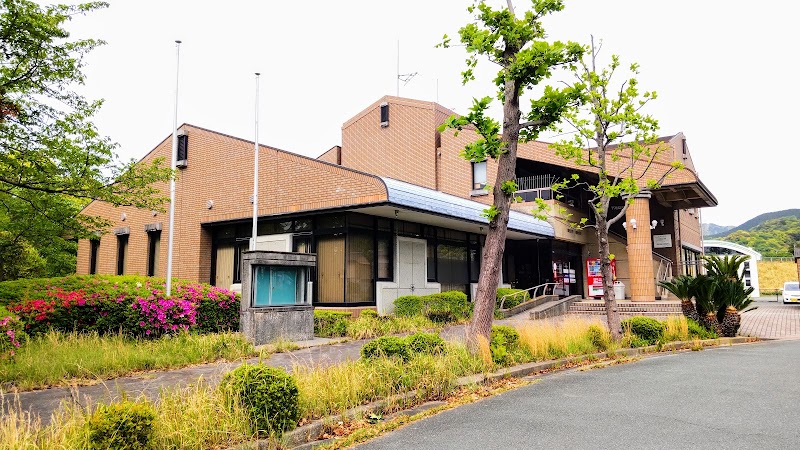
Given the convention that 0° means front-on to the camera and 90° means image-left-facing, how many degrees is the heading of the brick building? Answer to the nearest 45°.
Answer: approximately 315°

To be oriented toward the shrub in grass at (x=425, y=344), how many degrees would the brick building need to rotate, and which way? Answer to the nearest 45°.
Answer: approximately 45° to its right

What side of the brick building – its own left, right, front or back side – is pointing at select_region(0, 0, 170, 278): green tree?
right

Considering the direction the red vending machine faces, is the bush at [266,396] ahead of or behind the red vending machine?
ahead

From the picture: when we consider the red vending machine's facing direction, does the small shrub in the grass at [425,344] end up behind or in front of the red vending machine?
in front

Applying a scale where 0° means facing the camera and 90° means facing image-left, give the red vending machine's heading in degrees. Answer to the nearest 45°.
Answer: approximately 0°

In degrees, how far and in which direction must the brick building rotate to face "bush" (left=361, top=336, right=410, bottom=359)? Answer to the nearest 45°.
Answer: approximately 45° to its right
